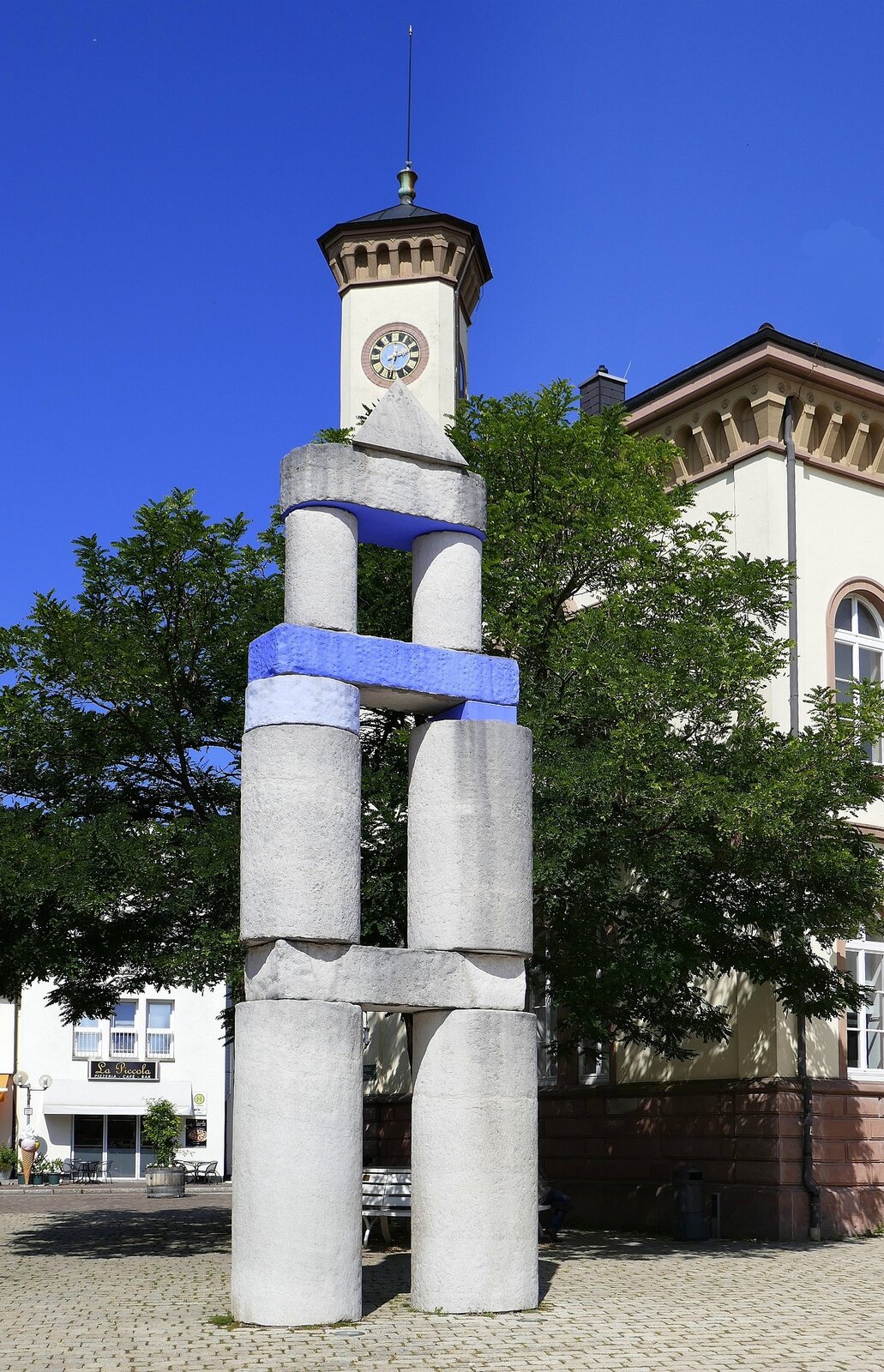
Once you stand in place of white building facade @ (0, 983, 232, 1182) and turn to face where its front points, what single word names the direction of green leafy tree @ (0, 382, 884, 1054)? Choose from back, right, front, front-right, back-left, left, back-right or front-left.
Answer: front

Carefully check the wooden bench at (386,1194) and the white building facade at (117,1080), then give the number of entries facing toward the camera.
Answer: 2

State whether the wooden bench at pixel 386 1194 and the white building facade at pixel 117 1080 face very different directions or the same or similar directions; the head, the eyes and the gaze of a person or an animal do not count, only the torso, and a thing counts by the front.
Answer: same or similar directions

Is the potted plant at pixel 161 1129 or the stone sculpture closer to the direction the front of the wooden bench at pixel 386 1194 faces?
the stone sculpture

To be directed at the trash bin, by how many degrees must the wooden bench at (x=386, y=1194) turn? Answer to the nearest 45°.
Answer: approximately 135° to its left

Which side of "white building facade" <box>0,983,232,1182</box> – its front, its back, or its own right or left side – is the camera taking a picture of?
front

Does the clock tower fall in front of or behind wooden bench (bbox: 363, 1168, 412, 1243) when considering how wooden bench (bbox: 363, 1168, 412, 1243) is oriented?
behind

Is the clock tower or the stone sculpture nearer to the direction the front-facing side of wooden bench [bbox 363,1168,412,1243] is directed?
the stone sculpture

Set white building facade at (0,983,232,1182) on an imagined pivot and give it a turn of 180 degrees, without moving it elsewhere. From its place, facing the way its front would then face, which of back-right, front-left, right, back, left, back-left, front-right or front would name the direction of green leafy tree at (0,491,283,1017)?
back

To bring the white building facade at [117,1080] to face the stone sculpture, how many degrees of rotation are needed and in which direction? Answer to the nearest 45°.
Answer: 0° — it already faces it

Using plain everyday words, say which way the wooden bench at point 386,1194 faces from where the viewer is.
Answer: facing the viewer

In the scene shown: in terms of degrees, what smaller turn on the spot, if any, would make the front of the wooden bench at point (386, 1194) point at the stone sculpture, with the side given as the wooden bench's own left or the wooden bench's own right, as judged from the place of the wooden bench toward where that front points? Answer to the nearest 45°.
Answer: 0° — it already faces it

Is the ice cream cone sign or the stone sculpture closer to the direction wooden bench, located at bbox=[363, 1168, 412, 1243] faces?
the stone sculpture
